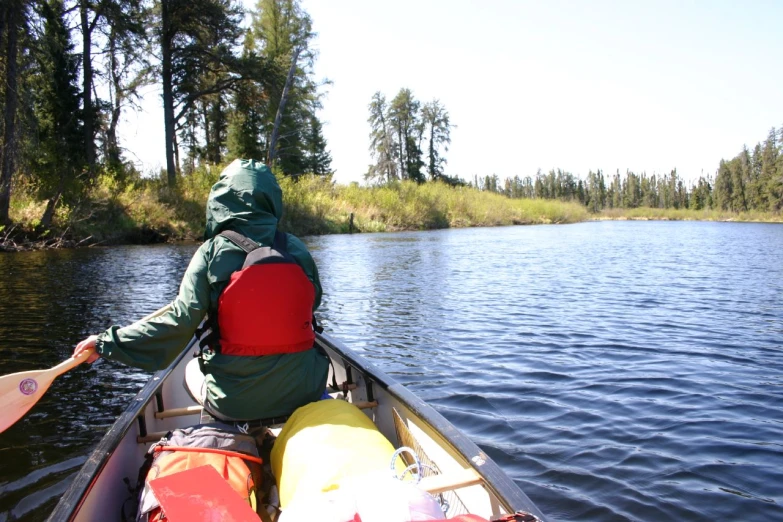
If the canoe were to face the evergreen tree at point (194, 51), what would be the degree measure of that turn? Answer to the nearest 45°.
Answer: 0° — it already faces it

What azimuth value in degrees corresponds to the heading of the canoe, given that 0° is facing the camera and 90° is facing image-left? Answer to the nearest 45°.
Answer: approximately 180°

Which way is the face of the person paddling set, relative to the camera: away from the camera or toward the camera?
away from the camera

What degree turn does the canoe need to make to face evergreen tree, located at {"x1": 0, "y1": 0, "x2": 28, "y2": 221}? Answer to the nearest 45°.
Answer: approximately 45° to its left
